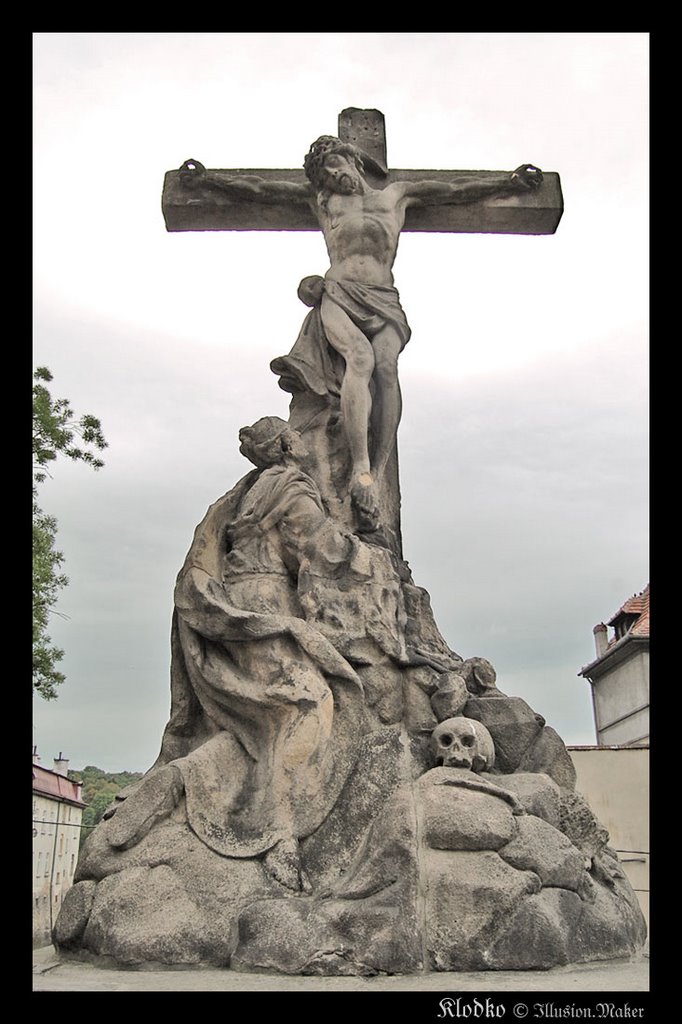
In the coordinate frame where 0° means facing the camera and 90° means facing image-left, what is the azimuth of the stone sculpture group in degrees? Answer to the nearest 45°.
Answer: approximately 0°
